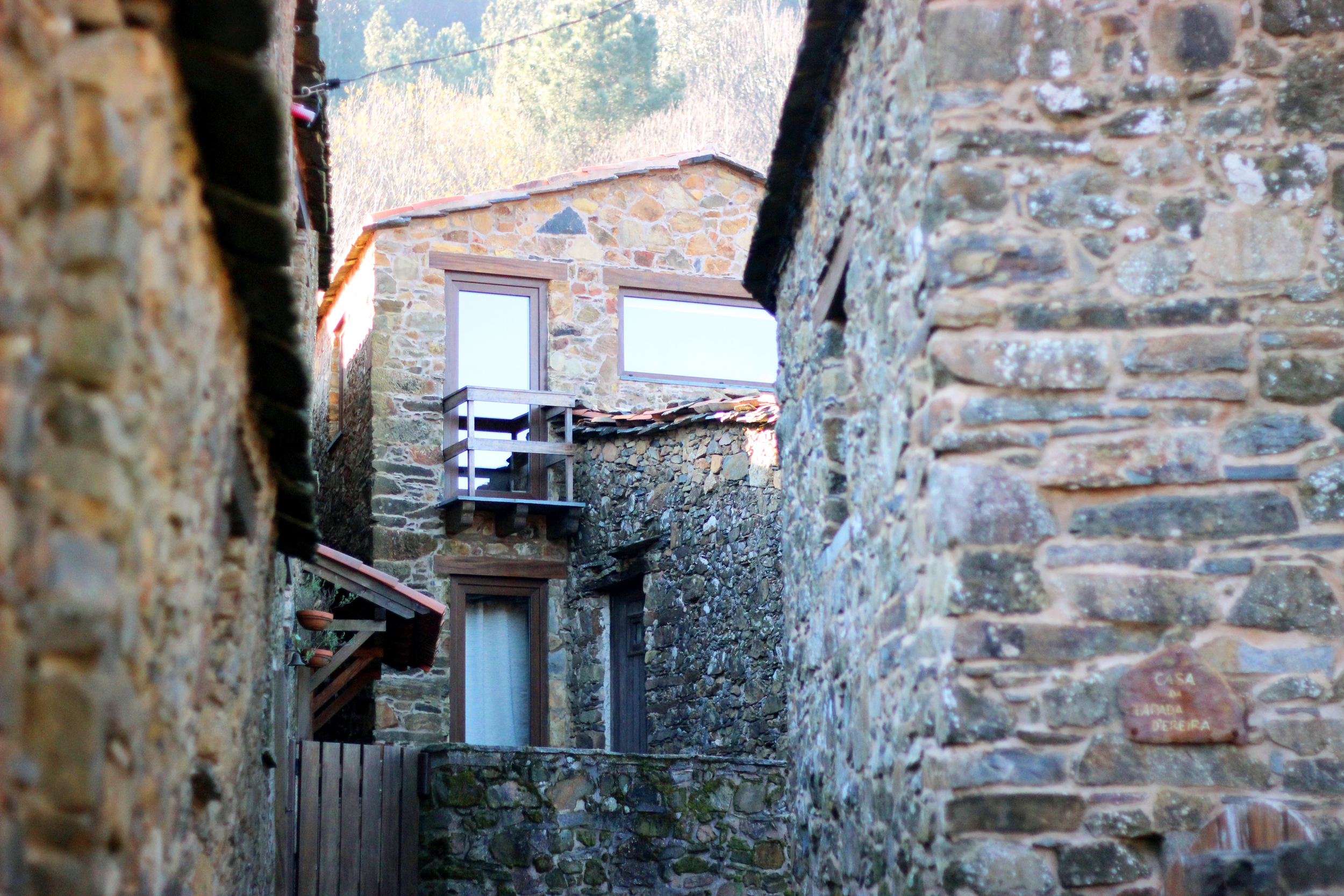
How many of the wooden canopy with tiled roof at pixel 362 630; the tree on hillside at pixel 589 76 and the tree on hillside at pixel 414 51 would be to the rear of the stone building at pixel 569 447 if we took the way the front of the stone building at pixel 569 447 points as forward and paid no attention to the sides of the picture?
2

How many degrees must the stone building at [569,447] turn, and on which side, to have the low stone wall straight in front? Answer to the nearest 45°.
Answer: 0° — it already faces it

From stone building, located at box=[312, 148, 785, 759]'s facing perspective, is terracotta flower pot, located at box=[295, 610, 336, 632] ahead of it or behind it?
ahead

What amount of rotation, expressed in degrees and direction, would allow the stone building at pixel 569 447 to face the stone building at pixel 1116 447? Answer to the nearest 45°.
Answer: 0° — it already faces it

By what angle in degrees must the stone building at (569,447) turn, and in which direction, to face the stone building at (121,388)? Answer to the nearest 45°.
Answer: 0° — it already faces it

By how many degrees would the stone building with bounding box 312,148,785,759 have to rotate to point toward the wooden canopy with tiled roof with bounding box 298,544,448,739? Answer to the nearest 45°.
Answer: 0° — it already faces it

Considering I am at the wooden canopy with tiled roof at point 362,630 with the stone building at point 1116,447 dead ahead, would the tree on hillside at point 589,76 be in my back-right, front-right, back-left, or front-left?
back-left

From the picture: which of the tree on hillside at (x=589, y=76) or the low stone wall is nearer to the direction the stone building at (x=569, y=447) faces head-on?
the low stone wall

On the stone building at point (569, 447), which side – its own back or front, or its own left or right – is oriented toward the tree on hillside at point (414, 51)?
back

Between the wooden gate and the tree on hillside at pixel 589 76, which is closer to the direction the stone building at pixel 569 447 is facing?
the wooden gate

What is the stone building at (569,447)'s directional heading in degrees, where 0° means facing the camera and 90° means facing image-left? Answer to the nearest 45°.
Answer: approximately 0°

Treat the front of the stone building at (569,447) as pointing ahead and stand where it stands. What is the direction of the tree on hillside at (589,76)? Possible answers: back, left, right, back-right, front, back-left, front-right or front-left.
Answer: back
